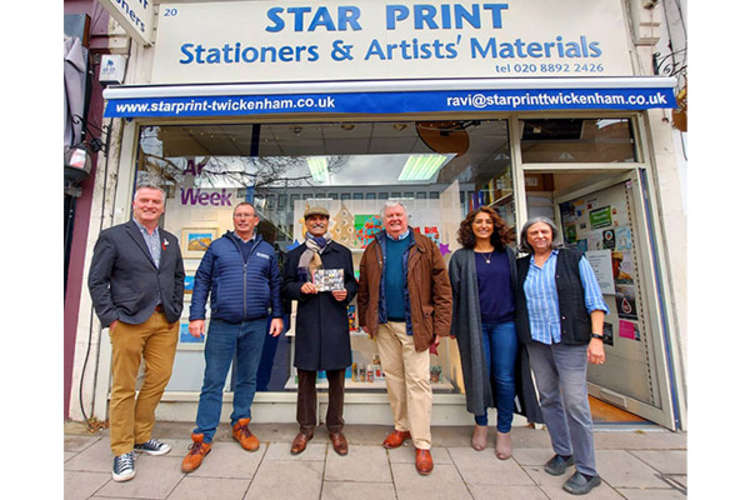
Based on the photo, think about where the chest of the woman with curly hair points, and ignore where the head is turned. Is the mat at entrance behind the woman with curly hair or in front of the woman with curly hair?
behind

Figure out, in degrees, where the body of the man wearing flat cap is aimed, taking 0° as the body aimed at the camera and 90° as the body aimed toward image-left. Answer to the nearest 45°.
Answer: approximately 0°

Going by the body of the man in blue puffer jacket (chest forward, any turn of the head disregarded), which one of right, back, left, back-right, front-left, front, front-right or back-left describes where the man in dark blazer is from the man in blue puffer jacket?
right

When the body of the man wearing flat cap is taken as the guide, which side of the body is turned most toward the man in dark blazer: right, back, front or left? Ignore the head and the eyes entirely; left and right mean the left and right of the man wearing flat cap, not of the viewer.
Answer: right
